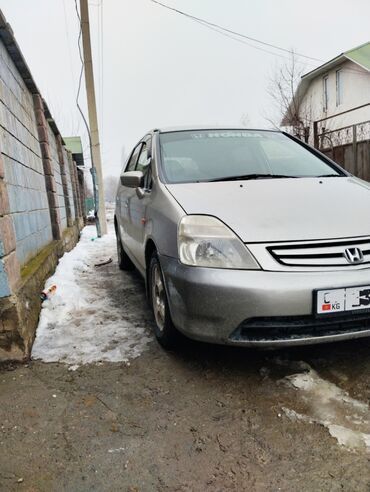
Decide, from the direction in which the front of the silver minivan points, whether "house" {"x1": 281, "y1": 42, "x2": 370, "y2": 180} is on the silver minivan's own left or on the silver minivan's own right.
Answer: on the silver minivan's own left

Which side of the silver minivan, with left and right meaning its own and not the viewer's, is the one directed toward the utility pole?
back

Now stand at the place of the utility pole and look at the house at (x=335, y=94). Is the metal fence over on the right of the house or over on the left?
right

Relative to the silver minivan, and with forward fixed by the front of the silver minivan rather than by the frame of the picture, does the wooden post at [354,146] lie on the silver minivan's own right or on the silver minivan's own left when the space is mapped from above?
on the silver minivan's own left

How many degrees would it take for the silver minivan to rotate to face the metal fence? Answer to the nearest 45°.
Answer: approximately 135° to its left

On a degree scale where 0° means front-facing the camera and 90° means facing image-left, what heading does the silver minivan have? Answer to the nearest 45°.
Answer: approximately 315°

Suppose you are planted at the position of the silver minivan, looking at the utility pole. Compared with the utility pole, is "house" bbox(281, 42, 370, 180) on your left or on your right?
right
